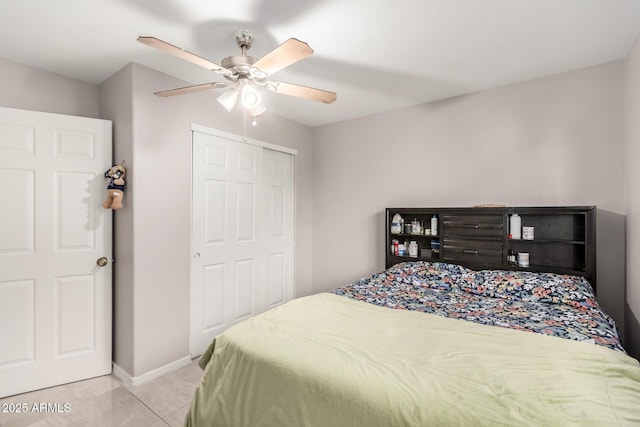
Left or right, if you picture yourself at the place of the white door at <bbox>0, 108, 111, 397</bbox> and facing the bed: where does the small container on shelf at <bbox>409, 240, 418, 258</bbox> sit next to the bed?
left

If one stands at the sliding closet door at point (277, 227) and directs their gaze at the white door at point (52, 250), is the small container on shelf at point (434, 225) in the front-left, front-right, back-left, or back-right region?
back-left

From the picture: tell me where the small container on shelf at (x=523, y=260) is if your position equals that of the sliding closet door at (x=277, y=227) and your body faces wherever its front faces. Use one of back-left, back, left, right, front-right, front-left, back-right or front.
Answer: front

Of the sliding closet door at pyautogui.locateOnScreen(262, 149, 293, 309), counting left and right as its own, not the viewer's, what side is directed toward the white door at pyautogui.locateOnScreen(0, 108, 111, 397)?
right

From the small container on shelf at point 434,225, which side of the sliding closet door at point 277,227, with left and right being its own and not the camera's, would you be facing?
front

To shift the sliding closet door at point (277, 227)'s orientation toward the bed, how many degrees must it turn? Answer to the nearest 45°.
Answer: approximately 45° to its right

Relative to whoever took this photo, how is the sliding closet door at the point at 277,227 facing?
facing the viewer and to the right of the viewer

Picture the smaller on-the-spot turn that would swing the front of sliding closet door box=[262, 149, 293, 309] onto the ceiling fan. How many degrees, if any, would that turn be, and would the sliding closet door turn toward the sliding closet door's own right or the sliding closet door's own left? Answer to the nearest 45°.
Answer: approximately 45° to the sliding closet door's own right

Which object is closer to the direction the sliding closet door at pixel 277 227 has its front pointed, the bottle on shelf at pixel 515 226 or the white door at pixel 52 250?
the bottle on shelf

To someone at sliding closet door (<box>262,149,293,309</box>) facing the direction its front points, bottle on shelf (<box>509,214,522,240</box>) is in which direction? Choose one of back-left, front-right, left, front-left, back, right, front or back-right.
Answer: front

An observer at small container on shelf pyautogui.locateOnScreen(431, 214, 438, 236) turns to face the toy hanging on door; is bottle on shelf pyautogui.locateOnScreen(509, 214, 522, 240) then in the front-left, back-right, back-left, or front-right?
back-left

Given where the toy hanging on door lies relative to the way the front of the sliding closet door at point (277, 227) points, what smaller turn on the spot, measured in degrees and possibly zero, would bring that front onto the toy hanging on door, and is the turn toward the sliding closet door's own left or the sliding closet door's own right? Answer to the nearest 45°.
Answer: approximately 90° to the sliding closet door's own right

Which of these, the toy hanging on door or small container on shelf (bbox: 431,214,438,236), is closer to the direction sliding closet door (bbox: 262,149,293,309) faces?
the small container on shelf

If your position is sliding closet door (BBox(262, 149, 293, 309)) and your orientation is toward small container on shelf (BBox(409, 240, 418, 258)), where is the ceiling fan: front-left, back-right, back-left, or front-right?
front-right

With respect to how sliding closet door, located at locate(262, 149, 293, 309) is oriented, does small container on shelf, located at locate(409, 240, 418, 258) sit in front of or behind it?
in front

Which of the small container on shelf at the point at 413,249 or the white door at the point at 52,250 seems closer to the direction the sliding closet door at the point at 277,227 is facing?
the small container on shelf
